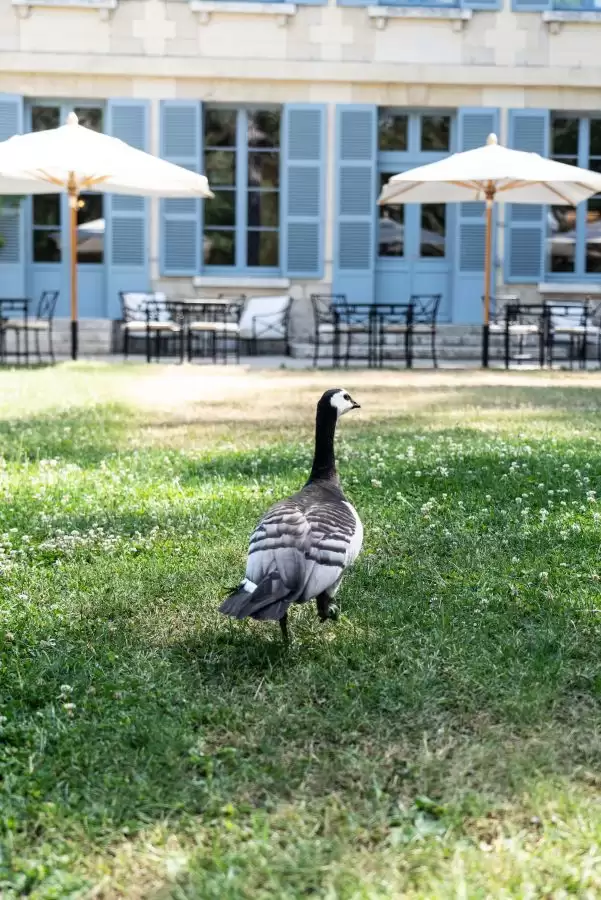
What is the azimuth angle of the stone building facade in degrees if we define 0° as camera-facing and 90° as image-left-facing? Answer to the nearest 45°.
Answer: approximately 0°

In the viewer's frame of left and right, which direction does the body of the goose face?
facing away from the viewer and to the right of the viewer

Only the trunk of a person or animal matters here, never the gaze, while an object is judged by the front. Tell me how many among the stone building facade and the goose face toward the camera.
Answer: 1

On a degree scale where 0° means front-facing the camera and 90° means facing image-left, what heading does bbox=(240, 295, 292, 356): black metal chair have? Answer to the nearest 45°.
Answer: approximately 45°

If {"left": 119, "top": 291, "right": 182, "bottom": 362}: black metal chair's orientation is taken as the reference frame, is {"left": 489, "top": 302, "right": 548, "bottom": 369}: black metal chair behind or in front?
in front

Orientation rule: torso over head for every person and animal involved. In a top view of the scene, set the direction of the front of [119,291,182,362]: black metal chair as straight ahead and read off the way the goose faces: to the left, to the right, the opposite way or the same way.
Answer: to the left

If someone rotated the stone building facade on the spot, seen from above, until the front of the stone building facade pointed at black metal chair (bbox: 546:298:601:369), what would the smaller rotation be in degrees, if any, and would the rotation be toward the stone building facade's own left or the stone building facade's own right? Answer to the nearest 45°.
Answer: approximately 45° to the stone building facade's own left

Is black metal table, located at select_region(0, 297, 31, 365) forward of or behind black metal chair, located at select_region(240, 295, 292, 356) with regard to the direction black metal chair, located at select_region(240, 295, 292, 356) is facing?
forward
